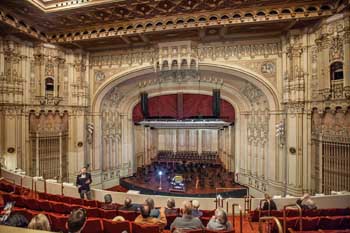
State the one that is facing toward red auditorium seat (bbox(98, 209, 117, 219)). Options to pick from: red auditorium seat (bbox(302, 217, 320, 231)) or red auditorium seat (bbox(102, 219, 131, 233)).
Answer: red auditorium seat (bbox(102, 219, 131, 233))

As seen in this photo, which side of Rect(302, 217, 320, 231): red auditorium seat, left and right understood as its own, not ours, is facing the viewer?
back

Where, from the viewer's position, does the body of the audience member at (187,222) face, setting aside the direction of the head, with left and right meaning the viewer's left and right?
facing away from the viewer

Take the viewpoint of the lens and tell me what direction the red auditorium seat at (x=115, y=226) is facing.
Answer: facing away from the viewer

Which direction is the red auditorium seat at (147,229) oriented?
away from the camera

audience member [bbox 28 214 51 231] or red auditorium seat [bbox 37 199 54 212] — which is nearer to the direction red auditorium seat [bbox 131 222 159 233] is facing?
the red auditorium seat

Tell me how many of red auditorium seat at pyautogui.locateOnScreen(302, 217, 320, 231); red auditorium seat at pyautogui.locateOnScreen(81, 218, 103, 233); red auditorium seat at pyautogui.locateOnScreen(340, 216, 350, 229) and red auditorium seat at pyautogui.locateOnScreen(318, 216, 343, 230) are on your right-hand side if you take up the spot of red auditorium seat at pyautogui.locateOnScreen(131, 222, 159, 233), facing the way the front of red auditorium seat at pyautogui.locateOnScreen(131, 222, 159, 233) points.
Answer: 3

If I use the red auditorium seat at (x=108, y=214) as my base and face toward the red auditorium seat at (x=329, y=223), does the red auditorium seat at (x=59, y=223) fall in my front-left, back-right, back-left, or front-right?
back-right

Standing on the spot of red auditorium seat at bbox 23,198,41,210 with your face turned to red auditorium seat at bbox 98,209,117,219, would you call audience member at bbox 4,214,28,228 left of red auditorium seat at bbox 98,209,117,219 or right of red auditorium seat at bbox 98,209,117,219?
right
